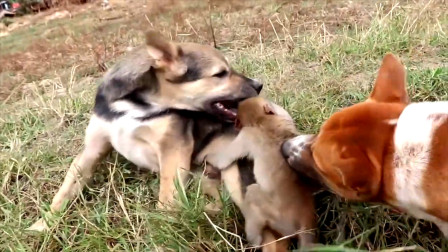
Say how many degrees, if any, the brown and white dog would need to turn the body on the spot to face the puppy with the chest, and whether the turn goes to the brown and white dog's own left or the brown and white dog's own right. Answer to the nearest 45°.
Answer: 0° — it already faces it

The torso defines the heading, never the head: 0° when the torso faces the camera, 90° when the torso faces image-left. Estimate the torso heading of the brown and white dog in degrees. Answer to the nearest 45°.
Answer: approximately 90°
